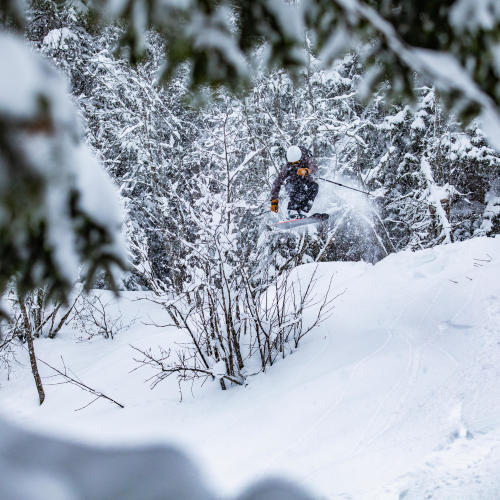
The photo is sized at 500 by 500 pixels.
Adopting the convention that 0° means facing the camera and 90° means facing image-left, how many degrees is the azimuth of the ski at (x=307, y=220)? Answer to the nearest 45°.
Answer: approximately 45°

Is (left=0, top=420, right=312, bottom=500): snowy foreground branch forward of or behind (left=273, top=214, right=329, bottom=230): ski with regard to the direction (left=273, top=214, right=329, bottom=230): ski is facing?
forward

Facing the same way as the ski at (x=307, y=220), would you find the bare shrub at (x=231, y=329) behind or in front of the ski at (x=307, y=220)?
in front

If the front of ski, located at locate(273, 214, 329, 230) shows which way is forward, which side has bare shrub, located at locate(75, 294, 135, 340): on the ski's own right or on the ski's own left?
on the ski's own right
